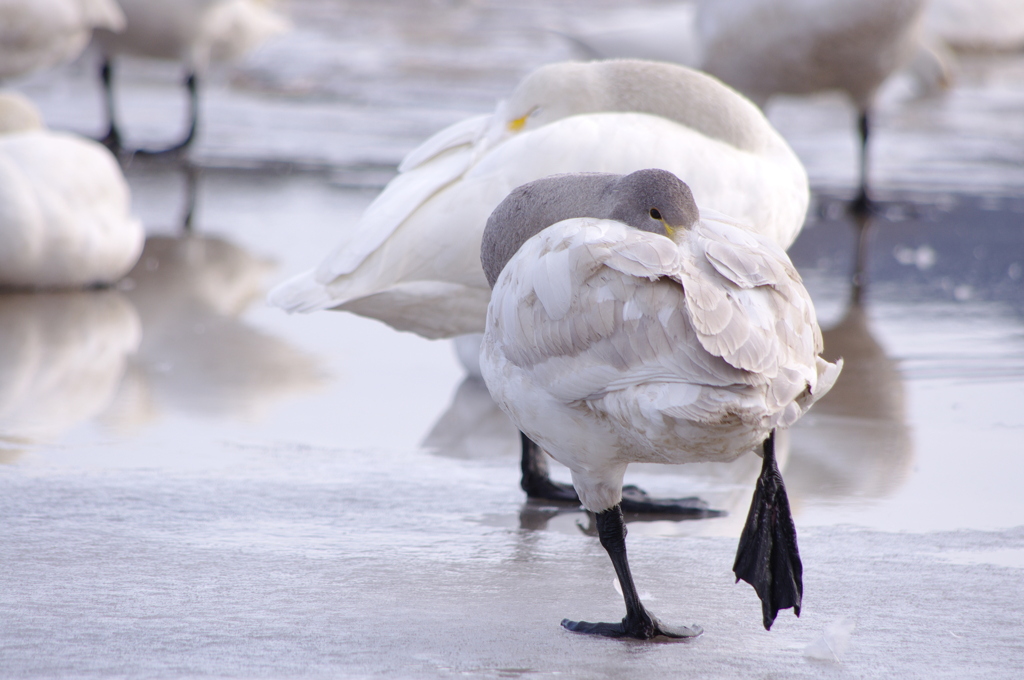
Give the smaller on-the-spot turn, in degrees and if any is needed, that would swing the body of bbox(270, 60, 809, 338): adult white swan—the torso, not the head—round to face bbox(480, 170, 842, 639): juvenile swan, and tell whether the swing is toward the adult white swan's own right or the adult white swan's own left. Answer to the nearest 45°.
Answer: approximately 90° to the adult white swan's own right

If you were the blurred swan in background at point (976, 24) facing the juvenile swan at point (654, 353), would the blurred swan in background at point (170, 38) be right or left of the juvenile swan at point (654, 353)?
right

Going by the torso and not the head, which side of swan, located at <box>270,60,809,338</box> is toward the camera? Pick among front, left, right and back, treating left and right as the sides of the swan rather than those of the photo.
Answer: right

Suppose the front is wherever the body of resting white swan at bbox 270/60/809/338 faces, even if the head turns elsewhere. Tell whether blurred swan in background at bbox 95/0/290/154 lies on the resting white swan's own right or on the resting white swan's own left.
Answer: on the resting white swan's own left

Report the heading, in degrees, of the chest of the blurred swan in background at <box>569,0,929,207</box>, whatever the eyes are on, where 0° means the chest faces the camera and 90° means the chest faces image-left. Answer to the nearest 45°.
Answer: approximately 270°

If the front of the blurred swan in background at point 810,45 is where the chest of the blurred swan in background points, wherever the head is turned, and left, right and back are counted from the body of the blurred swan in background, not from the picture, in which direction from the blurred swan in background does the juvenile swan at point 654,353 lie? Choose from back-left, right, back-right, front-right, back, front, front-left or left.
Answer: right

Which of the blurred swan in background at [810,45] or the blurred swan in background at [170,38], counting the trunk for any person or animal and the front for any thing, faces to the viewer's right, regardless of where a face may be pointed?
the blurred swan in background at [810,45]
